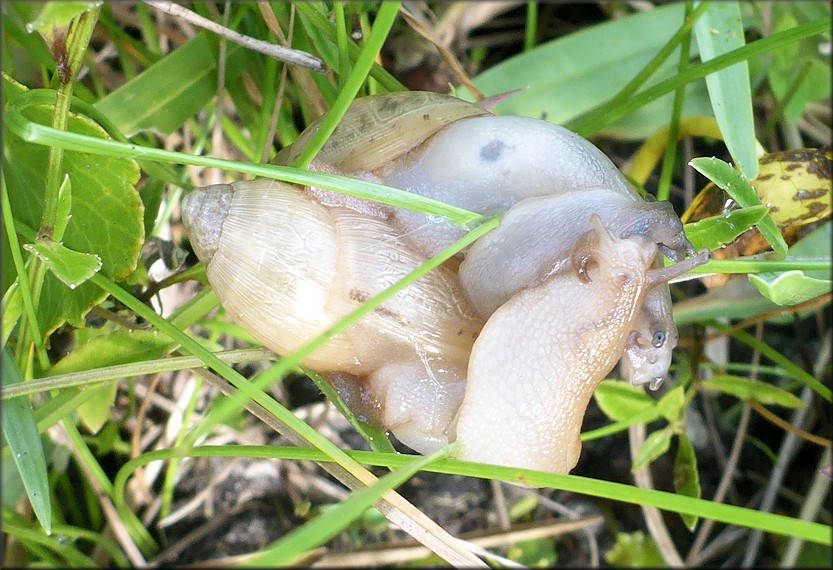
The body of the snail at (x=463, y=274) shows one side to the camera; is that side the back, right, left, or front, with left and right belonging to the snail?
right
